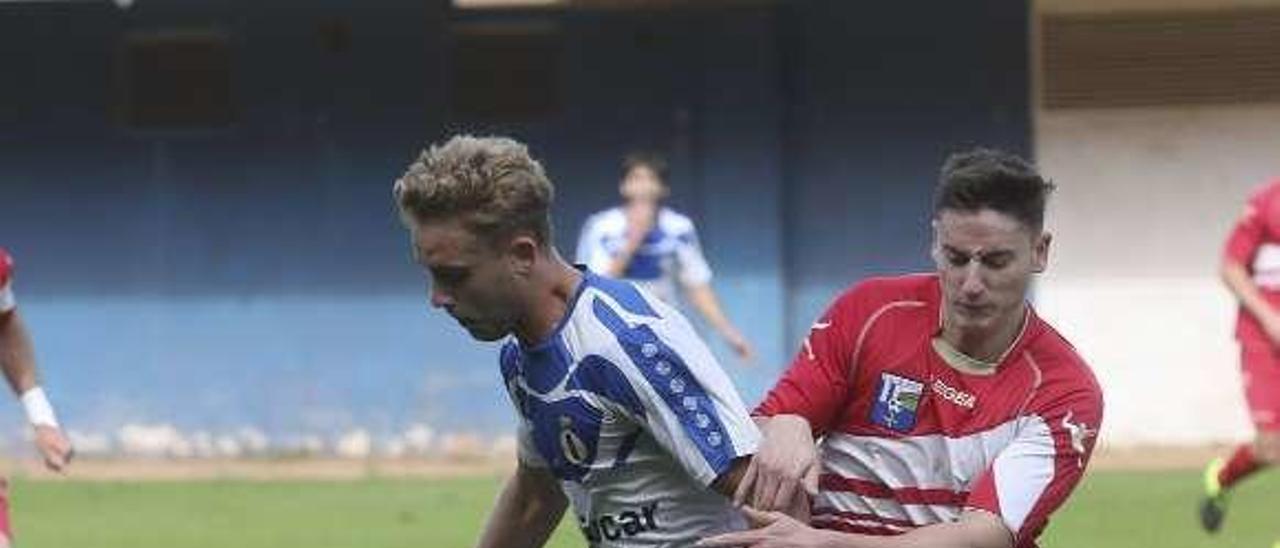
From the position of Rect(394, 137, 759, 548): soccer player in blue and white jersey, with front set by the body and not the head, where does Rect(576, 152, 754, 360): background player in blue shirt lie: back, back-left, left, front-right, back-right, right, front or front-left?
back-right

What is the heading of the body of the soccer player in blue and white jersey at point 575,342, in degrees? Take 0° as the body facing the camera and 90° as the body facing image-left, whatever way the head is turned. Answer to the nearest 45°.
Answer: approximately 45°

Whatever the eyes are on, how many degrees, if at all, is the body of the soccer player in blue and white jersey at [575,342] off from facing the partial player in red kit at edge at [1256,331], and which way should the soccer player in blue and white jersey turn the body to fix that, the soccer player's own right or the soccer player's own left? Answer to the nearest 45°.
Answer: approximately 180°

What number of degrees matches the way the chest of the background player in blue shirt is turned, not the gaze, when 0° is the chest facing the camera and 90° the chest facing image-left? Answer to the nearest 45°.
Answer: approximately 0°
